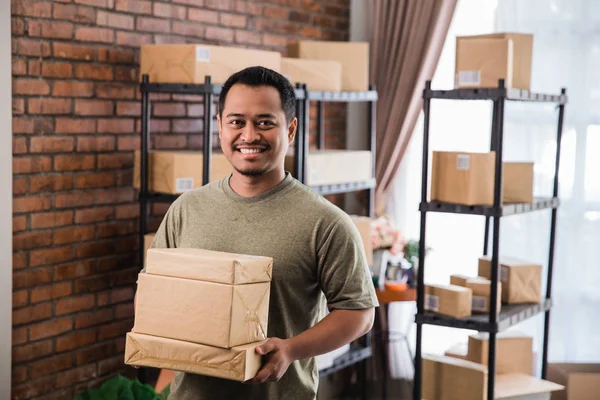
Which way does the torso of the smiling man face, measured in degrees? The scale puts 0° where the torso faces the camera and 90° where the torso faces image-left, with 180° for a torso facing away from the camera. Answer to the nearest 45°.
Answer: approximately 45°

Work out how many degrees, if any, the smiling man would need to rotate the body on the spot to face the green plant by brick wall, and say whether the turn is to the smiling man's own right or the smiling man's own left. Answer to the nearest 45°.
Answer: approximately 90° to the smiling man's own right

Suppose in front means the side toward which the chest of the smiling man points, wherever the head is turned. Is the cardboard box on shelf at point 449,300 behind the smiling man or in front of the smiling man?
behind

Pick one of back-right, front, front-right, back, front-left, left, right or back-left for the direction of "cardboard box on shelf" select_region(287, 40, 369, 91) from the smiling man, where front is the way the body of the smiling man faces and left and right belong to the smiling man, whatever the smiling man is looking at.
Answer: back-right

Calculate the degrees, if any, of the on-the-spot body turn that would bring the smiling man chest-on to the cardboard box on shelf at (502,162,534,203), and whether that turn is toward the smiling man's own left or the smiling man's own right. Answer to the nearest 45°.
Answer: approximately 180°

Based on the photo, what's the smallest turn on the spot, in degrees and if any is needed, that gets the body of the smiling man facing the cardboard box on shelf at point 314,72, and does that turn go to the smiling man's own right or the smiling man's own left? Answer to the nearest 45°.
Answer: approximately 135° to the smiling man's own right

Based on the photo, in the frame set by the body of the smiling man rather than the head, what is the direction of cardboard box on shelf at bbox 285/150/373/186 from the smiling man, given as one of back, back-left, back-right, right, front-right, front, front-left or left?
back-right
